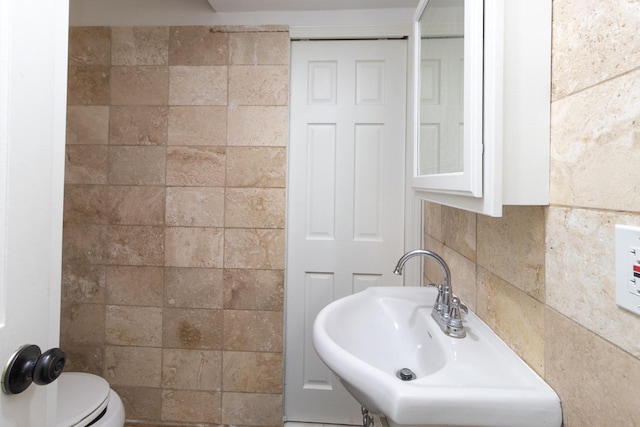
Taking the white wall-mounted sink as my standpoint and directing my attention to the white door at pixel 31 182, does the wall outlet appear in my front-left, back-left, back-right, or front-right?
back-left

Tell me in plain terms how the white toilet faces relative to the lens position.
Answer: facing to the right of the viewer

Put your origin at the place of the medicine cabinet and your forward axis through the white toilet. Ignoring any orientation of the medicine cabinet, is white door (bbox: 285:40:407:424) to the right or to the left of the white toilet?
right

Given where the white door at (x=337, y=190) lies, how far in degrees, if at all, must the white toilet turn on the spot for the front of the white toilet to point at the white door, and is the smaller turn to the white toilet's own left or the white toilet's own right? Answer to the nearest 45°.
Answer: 0° — it already faces it

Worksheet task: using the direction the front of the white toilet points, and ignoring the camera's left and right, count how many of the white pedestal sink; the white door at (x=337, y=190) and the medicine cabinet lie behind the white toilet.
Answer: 0

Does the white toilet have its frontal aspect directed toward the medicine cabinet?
no

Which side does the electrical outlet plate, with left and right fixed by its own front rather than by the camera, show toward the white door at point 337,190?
right

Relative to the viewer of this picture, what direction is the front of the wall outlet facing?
facing the viewer and to the left of the viewer

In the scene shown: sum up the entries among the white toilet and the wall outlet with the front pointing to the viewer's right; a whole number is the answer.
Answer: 1

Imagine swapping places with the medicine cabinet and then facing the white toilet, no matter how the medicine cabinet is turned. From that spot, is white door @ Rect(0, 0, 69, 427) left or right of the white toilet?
left

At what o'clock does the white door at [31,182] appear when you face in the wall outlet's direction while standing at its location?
The white door is roughly at 12 o'clock from the wall outlet.

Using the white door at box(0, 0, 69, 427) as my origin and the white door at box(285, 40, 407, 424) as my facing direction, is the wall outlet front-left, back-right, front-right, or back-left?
front-right
